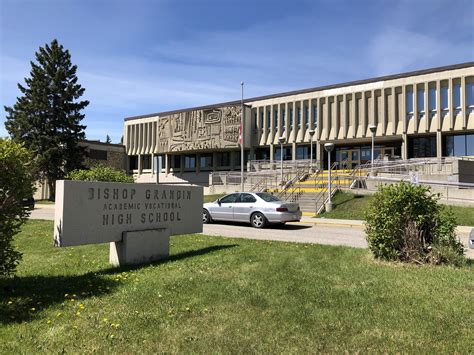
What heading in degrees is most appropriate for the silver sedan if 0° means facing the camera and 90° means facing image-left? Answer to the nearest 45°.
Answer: approximately 135°

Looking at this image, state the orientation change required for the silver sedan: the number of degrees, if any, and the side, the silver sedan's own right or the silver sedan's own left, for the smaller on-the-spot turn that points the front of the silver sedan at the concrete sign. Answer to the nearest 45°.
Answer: approximately 135° to the silver sedan's own left

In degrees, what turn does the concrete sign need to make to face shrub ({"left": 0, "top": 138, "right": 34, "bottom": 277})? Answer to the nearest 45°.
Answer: approximately 90° to its right

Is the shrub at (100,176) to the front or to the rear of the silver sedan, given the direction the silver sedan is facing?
to the front

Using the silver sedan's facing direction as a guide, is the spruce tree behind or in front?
in front

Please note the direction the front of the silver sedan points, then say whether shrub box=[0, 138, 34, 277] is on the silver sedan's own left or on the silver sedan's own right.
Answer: on the silver sedan's own left

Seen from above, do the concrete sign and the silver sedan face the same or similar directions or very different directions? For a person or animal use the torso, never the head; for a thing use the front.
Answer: very different directions

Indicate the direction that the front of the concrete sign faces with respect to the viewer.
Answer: facing the viewer and to the right of the viewer

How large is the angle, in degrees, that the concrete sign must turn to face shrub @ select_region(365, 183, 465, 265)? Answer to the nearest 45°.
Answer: approximately 45° to its left
